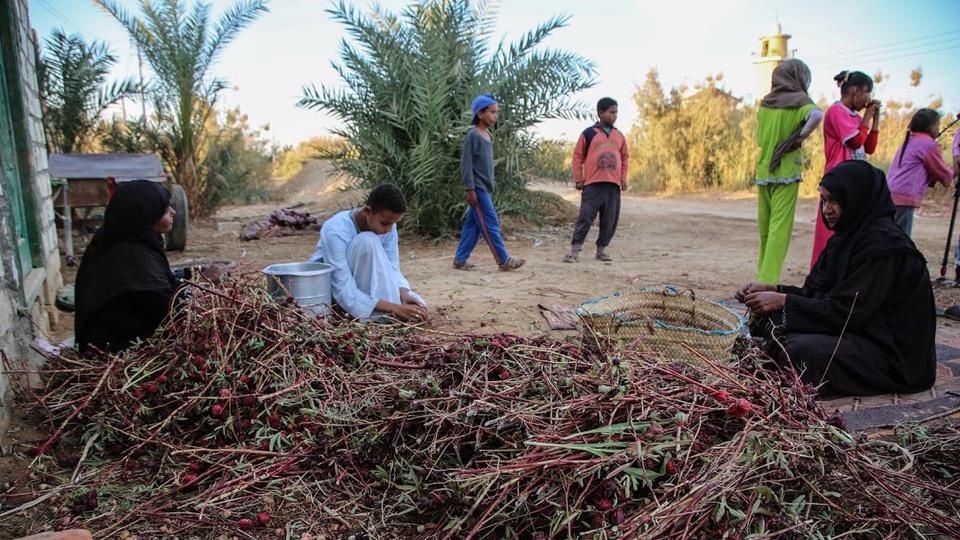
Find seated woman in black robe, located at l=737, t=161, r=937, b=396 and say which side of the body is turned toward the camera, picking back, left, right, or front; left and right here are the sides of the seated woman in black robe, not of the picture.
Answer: left

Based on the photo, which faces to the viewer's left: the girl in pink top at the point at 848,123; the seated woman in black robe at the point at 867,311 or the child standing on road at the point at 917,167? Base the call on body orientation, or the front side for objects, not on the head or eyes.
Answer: the seated woman in black robe

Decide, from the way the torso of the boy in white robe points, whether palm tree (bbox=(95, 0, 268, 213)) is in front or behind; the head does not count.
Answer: behind

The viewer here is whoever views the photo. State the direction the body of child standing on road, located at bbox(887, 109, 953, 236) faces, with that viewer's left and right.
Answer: facing away from the viewer and to the right of the viewer

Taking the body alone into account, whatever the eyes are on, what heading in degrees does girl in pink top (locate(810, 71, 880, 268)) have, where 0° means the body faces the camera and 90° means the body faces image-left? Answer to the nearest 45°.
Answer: approximately 270°

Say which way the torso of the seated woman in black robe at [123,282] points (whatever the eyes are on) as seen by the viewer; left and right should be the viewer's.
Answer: facing to the right of the viewer

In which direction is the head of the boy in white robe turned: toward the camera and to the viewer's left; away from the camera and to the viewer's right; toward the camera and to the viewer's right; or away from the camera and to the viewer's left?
toward the camera and to the viewer's right

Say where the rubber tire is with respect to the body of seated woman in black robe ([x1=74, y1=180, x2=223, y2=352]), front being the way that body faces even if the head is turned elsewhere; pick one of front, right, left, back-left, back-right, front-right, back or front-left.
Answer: left

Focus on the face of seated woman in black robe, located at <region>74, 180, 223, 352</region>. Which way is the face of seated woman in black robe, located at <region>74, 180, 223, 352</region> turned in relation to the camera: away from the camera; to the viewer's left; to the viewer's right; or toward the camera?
to the viewer's right
